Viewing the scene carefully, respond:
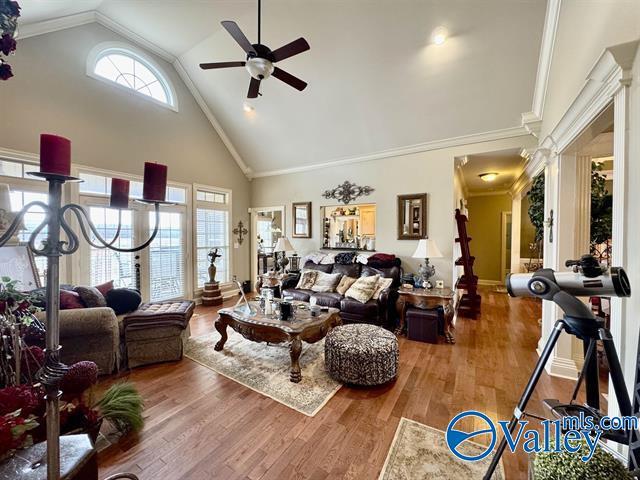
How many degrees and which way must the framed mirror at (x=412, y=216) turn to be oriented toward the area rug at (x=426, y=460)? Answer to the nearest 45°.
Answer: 0° — it already faces it

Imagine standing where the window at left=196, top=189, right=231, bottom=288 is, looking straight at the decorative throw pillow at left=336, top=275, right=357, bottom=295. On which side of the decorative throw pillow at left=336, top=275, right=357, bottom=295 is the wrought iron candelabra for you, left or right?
right

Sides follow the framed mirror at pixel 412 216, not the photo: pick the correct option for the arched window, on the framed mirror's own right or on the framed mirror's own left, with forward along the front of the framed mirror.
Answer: on the framed mirror's own right

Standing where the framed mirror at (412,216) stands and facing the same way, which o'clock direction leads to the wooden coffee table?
The wooden coffee table is roughly at 1 o'clock from the framed mirror.

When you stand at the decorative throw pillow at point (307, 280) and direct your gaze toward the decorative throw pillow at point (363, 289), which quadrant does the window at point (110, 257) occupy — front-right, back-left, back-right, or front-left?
back-right

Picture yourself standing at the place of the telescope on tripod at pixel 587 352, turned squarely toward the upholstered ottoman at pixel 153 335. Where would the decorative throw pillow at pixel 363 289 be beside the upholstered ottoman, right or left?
right

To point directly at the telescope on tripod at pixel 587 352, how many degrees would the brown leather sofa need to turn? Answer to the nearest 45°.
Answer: approximately 45° to its left

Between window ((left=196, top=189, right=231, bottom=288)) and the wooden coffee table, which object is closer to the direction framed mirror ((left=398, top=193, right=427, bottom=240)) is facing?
the wooden coffee table

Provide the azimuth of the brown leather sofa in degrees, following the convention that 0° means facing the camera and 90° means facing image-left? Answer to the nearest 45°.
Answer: approximately 45°

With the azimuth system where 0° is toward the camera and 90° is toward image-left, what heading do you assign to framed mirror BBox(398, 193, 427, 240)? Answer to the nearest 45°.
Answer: approximately 0°
